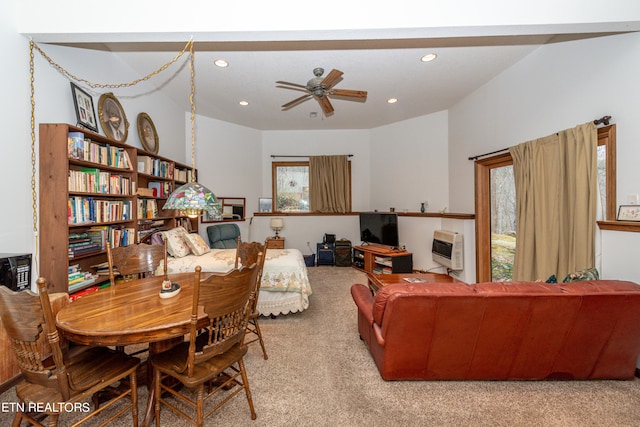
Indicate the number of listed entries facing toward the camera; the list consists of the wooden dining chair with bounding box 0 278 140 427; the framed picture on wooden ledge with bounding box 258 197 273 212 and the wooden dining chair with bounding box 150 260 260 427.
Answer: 1

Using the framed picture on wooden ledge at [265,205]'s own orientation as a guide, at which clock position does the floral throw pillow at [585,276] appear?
The floral throw pillow is roughly at 11 o'clock from the framed picture on wooden ledge.

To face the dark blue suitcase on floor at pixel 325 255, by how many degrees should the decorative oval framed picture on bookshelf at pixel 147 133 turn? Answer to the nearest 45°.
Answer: approximately 45° to its left

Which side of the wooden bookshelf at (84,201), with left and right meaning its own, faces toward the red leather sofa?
front

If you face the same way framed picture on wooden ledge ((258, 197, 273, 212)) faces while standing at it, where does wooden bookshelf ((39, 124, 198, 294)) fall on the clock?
The wooden bookshelf is roughly at 1 o'clock from the framed picture on wooden ledge.

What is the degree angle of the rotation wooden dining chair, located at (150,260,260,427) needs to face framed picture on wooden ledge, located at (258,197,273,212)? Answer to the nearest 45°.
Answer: approximately 45° to its right

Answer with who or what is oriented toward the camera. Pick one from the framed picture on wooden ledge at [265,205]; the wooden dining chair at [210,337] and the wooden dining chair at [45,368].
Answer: the framed picture on wooden ledge

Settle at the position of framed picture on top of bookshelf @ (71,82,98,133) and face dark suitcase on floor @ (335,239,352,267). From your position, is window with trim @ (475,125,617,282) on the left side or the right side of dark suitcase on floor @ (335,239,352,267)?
right

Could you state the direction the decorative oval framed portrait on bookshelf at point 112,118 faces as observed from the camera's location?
facing the viewer and to the right of the viewer

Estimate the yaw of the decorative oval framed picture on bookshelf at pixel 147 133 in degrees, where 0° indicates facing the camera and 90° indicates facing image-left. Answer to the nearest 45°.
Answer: approximately 315°

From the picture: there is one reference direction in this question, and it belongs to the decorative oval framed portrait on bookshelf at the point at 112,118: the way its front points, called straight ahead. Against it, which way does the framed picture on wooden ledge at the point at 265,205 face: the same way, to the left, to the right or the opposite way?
to the right

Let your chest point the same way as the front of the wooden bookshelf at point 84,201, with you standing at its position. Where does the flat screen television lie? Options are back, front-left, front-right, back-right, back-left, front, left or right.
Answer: front-left

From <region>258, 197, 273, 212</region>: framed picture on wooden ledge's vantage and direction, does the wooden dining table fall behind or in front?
in front

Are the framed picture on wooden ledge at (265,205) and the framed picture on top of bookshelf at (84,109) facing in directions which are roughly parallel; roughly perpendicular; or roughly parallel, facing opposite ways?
roughly perpendicular

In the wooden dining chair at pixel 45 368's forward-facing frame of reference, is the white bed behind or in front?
in front

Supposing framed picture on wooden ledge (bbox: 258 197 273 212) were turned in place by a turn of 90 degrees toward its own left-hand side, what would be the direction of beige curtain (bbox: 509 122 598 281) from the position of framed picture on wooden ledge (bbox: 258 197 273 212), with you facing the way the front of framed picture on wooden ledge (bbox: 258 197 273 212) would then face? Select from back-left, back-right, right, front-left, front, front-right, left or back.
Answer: front-right

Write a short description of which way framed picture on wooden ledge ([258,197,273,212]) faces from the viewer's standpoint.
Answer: facing the viewer

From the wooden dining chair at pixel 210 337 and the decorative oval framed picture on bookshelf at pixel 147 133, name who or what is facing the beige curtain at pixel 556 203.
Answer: the decorative oval framed picture on bookshelf
